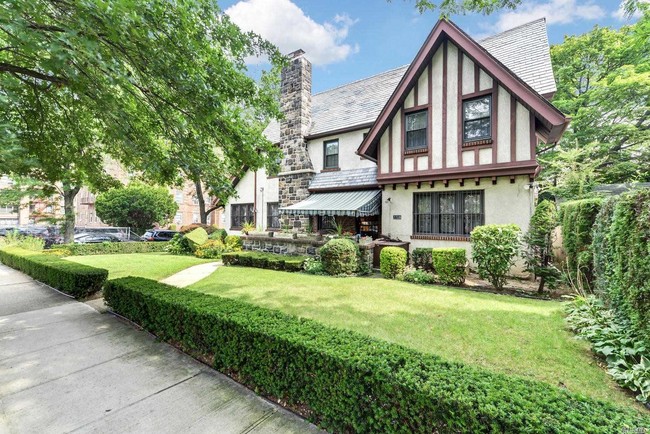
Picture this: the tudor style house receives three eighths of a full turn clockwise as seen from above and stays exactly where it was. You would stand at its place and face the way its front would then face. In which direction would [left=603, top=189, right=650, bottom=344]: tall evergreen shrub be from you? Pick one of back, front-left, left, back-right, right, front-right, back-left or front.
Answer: back

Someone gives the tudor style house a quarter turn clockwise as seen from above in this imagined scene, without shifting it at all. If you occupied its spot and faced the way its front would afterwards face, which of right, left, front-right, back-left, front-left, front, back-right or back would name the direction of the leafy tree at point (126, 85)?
left

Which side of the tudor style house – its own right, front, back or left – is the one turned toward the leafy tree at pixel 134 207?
right

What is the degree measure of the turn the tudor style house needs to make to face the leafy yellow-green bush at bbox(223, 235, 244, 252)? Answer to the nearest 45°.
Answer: approximately 45° to its right

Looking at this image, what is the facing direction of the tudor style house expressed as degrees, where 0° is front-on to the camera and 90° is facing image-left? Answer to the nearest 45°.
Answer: approximately 45°

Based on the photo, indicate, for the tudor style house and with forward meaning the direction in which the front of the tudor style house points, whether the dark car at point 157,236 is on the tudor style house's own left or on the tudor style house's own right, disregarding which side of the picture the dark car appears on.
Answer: on the tudor style house's own right

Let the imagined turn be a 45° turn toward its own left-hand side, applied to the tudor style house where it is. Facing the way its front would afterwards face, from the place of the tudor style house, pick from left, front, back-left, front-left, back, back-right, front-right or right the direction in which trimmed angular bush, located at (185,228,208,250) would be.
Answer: right

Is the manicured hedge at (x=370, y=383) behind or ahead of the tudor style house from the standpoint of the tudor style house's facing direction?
ahead

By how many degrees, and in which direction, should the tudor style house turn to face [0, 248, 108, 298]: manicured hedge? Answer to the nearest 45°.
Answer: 0° — it already faces it
